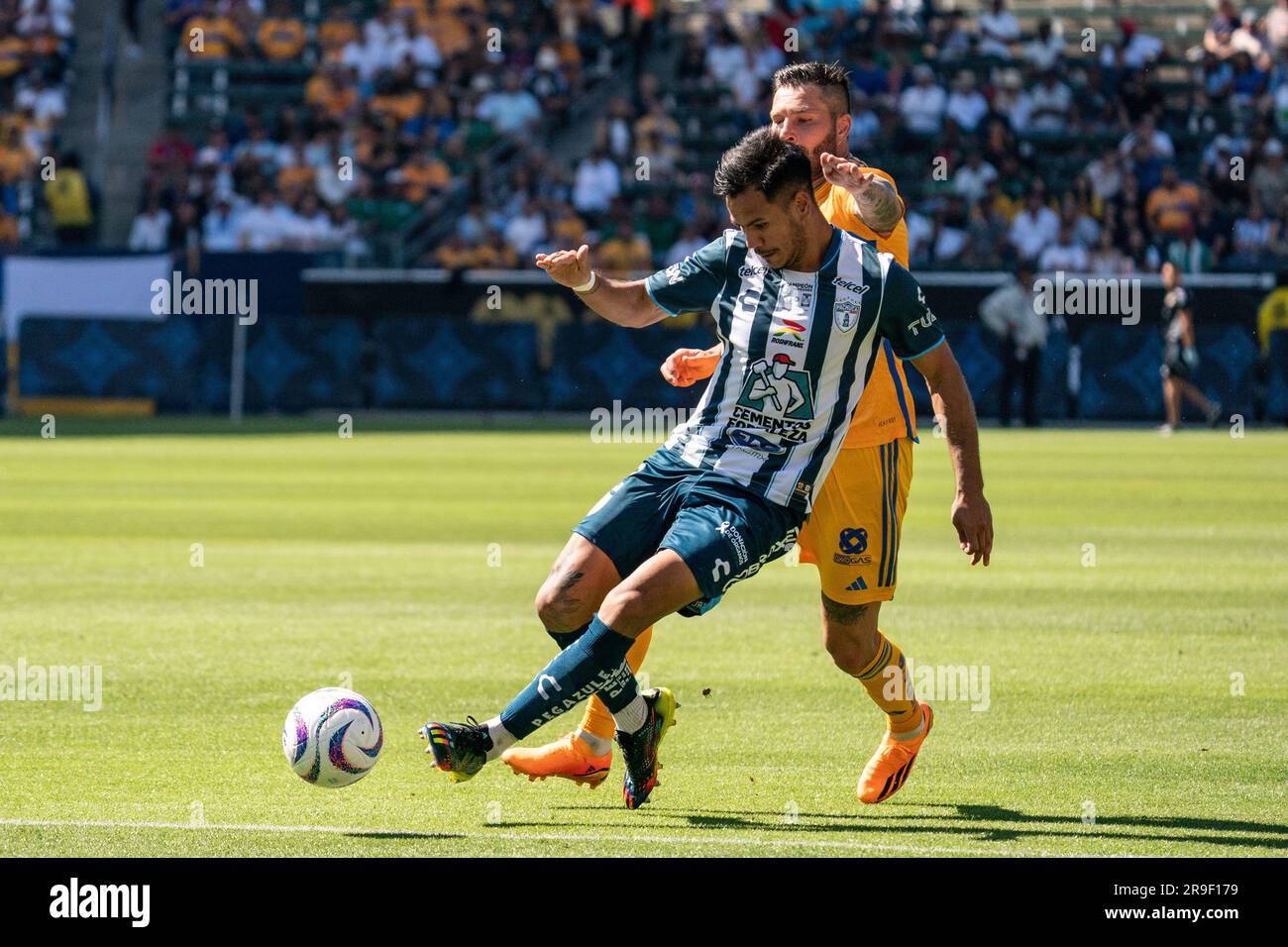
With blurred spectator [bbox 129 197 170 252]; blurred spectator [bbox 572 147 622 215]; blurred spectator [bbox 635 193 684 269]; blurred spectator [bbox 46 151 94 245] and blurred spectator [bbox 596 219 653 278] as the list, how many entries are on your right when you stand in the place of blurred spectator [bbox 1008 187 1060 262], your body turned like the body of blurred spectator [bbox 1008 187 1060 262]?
5

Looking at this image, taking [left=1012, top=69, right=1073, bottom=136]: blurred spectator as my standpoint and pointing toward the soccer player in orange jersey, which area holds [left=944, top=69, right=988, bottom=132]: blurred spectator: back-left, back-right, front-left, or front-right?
front-right

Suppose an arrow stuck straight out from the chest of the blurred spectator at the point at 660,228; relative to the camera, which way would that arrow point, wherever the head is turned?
toward the camera

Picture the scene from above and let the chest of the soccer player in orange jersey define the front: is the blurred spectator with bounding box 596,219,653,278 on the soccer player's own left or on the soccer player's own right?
on the soccer player's own right

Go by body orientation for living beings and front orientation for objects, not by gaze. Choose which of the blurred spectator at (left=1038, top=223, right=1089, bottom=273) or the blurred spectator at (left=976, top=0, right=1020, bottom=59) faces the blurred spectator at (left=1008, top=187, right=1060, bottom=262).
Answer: the blurred spectator at (left=976, top=0, right=1020, bottom=59)

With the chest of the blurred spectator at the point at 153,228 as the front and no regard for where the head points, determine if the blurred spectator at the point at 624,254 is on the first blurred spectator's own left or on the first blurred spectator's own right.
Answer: on the first blurred spectator's own left

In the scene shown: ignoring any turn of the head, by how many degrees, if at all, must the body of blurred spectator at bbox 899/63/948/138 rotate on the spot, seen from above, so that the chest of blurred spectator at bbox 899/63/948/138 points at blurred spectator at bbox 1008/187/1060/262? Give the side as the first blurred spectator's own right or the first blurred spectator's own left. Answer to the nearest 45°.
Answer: approximately 45° to the first blurred spectator's own left

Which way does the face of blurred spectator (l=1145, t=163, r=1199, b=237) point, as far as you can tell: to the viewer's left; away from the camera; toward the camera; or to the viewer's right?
toward the camera

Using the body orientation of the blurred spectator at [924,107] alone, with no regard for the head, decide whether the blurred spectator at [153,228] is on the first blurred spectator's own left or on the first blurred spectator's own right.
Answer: on the first blurred spectator's own right

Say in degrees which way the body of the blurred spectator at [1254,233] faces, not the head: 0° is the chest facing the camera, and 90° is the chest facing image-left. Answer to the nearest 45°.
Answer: approximately 0°

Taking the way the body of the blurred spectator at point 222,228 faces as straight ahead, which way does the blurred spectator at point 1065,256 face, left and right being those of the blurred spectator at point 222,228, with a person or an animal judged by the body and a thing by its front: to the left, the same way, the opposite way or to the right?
the same way

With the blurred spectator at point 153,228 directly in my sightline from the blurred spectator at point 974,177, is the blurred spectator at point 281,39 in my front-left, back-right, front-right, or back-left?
front-right

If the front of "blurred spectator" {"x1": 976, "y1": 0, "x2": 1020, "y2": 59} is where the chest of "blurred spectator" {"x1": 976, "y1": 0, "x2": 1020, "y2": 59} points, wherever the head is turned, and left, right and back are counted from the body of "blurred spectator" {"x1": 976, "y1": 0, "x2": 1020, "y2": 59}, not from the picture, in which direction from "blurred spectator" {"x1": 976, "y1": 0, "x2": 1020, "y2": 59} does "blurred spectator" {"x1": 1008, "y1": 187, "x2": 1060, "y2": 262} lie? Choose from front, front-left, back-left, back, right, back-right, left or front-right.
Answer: front

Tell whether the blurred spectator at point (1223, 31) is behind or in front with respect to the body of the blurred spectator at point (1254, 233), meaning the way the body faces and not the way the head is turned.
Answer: behind

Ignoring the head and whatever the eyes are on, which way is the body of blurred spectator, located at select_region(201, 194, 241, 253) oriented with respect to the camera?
toward the camera

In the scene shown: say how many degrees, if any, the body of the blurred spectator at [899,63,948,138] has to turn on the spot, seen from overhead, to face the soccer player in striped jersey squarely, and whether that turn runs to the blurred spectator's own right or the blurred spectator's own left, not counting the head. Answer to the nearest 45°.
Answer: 0° — they already face them

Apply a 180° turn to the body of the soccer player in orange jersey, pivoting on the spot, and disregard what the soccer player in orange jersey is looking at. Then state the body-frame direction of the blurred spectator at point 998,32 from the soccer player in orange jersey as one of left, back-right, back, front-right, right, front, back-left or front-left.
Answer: front-left

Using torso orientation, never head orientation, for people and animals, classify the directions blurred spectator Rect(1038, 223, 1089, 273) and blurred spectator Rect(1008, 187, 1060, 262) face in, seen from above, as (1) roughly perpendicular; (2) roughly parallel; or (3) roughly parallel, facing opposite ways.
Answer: roughly parallel

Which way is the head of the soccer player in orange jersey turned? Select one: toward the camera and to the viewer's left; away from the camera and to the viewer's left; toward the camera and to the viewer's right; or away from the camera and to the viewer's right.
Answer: toward the camera and to the viewer's left

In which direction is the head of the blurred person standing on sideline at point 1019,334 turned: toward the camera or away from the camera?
toward the camera

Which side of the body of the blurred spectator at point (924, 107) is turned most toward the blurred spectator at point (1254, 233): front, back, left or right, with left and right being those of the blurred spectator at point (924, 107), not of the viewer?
left

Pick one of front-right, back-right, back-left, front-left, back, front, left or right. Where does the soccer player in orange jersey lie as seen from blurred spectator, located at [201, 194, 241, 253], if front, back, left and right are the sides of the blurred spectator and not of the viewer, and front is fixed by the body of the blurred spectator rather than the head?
front

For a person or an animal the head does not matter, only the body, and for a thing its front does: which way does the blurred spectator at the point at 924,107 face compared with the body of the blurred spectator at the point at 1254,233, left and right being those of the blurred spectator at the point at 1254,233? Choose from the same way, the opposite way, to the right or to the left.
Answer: the same way
